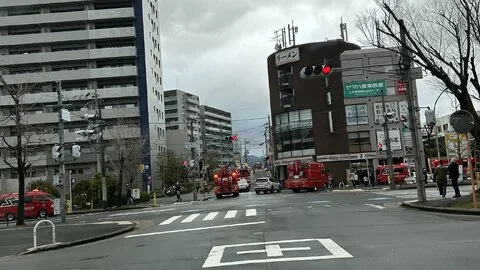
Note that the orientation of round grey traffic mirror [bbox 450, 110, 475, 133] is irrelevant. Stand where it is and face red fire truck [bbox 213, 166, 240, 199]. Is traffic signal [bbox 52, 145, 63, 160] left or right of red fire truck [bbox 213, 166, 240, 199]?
left

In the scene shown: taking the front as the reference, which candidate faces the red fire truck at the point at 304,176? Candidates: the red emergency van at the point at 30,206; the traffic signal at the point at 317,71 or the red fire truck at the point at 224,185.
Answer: the red emergency van

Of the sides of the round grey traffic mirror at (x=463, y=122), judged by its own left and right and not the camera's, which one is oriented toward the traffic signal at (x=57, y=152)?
left

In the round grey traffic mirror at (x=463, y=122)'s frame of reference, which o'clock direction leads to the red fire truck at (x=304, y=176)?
The red fire truck is roughly at 5 o'clock from the round grey traffic mirror.

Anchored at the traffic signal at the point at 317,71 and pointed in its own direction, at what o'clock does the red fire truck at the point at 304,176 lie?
The red fire truck is roughly at 6 o'clock from the traffic signal.

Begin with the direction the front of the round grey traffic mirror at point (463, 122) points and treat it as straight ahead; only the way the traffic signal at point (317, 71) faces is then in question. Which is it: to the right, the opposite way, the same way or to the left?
the opposite way

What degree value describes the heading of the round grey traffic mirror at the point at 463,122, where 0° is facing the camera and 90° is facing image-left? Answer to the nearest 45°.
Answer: approximately 180°

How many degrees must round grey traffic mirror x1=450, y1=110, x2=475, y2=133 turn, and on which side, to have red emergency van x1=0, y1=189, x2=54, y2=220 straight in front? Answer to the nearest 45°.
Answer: approximately 90° to its left

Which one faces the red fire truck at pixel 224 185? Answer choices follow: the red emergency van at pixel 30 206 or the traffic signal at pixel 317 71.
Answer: the red emergency van

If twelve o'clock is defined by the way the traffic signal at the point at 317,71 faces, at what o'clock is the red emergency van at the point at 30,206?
The red emergency van is roughly at 4 o'clock from the traffic signal.

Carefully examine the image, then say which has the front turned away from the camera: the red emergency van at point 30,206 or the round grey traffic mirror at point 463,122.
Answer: the round grey traffic mirror
